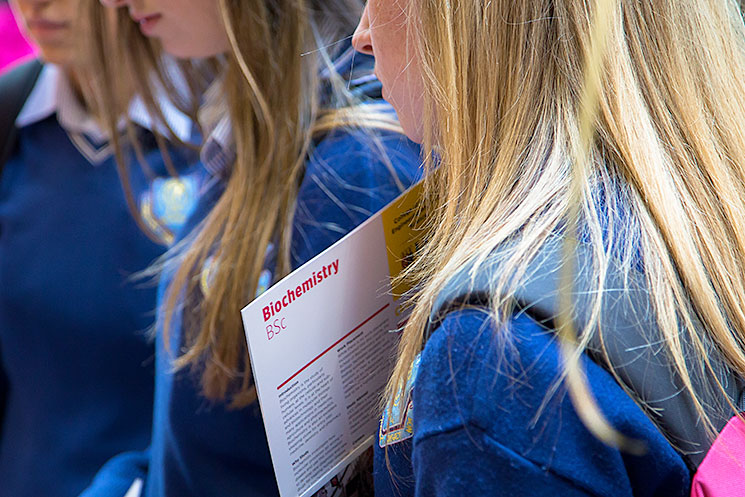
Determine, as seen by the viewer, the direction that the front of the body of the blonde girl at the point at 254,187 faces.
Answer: to the viewer's left

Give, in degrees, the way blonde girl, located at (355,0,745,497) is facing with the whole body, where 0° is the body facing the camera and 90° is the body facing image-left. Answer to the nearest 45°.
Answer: approximately 90°

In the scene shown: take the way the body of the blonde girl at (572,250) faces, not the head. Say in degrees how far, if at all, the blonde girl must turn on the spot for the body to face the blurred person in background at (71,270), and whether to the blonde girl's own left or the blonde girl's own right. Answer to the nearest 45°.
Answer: approximately 45° to the blonde girl's own right

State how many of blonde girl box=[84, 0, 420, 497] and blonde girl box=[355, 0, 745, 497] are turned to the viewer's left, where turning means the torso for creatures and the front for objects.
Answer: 2

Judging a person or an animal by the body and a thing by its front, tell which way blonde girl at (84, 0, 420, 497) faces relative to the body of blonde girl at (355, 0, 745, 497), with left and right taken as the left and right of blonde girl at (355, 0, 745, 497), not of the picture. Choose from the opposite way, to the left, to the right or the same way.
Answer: the same way

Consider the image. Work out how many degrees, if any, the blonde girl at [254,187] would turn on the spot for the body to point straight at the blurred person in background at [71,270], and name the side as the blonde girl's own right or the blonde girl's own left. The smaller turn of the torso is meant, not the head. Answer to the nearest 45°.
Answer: approximately 45° to the blonde girl's own right

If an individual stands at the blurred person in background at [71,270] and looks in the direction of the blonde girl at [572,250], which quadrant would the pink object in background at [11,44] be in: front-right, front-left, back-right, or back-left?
back-left
